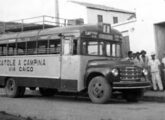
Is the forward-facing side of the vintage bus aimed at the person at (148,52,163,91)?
no

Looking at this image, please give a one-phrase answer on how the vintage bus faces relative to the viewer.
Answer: facing the viewer and to the right of the viewer

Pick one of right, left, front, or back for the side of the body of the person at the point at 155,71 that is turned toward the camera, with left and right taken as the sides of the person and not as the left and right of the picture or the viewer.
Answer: front

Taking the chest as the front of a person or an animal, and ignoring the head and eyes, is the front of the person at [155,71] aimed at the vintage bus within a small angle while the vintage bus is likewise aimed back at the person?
no

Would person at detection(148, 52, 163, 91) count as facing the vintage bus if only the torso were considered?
no

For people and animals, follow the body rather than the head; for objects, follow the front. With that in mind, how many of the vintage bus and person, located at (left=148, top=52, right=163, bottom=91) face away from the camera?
0
